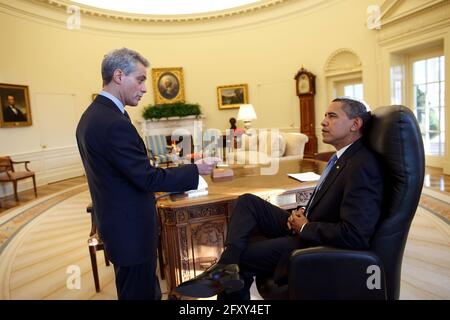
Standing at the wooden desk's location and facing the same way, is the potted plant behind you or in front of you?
behind

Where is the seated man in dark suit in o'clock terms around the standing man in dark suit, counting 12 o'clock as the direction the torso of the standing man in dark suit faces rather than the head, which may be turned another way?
The seated man in dark suit is roughly at 12 o'clock from the standing man in dark suit.

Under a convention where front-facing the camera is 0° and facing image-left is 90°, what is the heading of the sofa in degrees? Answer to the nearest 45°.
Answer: approximately 45°

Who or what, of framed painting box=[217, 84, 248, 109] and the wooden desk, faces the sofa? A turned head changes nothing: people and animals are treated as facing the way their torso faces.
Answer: the framed painting

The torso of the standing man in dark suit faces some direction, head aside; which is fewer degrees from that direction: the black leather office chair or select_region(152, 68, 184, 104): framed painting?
the black leather office chair

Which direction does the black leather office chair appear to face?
to the viewer's left

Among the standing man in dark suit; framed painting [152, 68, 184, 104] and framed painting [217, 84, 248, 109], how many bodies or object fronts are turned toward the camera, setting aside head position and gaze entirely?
2

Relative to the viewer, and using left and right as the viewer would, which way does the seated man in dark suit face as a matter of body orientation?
facing to the left of the viewer

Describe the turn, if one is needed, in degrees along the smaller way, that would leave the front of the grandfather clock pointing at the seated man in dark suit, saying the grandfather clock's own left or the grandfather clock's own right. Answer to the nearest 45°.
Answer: approximately 45° to the grandfather clock's own left

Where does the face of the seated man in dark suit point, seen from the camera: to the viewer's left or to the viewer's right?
to the viewer's left
